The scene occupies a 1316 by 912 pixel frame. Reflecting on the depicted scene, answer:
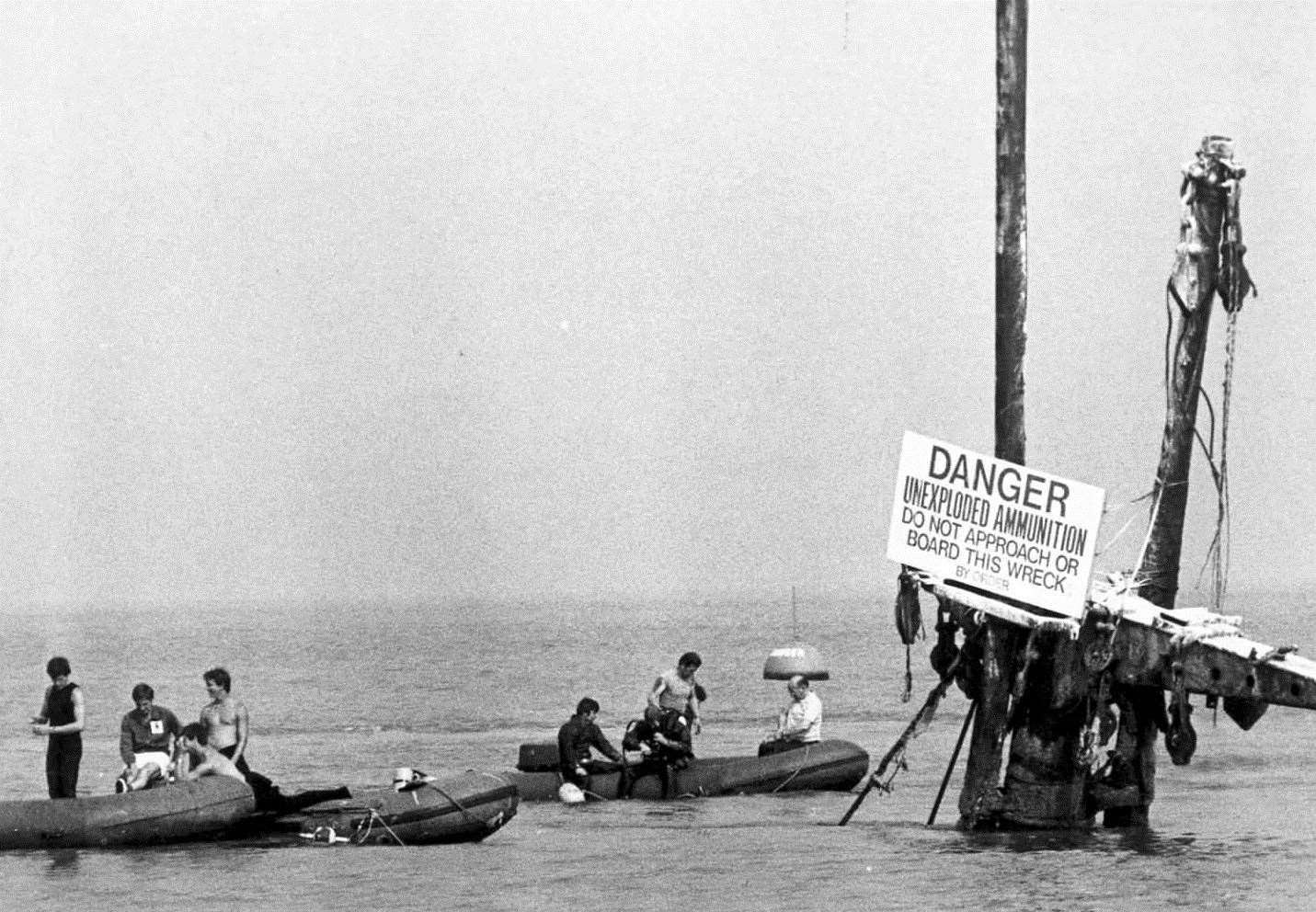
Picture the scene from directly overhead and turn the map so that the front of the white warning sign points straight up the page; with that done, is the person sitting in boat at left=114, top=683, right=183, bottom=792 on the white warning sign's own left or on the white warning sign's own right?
on the white warning sign's own right

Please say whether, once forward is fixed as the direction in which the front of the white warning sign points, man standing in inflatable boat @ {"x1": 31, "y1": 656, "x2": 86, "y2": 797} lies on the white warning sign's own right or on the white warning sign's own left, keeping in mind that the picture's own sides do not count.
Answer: on the white warning sign's own right

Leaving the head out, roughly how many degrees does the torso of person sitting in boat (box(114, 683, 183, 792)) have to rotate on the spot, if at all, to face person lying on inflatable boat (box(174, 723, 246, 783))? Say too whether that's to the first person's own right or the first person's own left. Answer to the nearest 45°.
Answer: approximately 45° to the first person's own left

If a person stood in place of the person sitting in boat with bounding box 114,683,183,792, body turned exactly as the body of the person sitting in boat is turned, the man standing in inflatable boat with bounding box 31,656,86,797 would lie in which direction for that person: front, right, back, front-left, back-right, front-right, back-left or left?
back-right

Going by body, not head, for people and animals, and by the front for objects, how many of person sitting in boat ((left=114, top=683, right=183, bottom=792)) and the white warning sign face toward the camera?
2

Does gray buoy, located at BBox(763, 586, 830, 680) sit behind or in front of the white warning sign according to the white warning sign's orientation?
behind

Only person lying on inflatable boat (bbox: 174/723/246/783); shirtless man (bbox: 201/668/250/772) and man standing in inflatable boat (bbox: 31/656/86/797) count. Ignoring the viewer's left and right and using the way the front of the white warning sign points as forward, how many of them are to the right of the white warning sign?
3

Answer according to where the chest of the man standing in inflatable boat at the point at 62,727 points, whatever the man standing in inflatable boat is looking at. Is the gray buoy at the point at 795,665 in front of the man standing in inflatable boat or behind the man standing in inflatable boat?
behind
